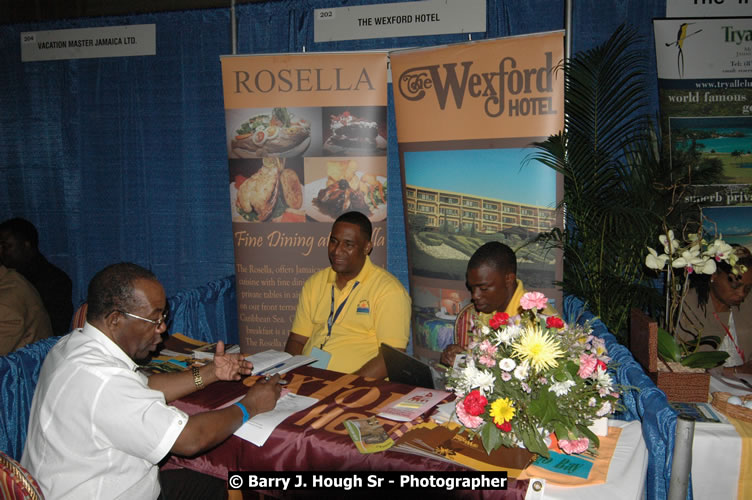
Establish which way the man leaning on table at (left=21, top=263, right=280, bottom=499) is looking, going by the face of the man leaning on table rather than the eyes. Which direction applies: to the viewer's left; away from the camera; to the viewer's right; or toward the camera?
to the viewer's right

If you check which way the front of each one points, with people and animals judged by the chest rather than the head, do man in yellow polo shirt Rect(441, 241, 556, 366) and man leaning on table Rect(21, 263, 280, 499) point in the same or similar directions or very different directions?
very different directions

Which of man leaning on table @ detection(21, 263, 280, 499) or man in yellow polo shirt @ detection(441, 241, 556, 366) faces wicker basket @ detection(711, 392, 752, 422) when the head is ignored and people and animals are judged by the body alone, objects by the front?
the man leaning on table

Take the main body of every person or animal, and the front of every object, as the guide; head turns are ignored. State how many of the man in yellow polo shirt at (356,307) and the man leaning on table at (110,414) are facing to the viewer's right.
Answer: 1

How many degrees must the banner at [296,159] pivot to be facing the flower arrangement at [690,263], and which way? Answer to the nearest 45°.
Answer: approximately 45° to its left

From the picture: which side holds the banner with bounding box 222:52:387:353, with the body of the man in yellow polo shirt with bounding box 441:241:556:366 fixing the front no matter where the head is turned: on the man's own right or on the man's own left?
on the man's own right

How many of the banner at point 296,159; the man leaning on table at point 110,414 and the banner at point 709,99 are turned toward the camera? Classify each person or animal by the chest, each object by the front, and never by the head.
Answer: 2

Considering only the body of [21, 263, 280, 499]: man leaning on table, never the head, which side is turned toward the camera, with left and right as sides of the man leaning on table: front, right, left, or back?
right

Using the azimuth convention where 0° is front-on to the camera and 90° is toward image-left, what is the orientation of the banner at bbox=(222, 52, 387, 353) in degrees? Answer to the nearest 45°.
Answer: approximately 0°

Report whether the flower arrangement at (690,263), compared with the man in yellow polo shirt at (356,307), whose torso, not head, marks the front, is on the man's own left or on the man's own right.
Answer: on the man's own left

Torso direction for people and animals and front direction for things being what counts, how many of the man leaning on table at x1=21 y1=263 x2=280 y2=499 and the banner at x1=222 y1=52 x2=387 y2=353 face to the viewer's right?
1
